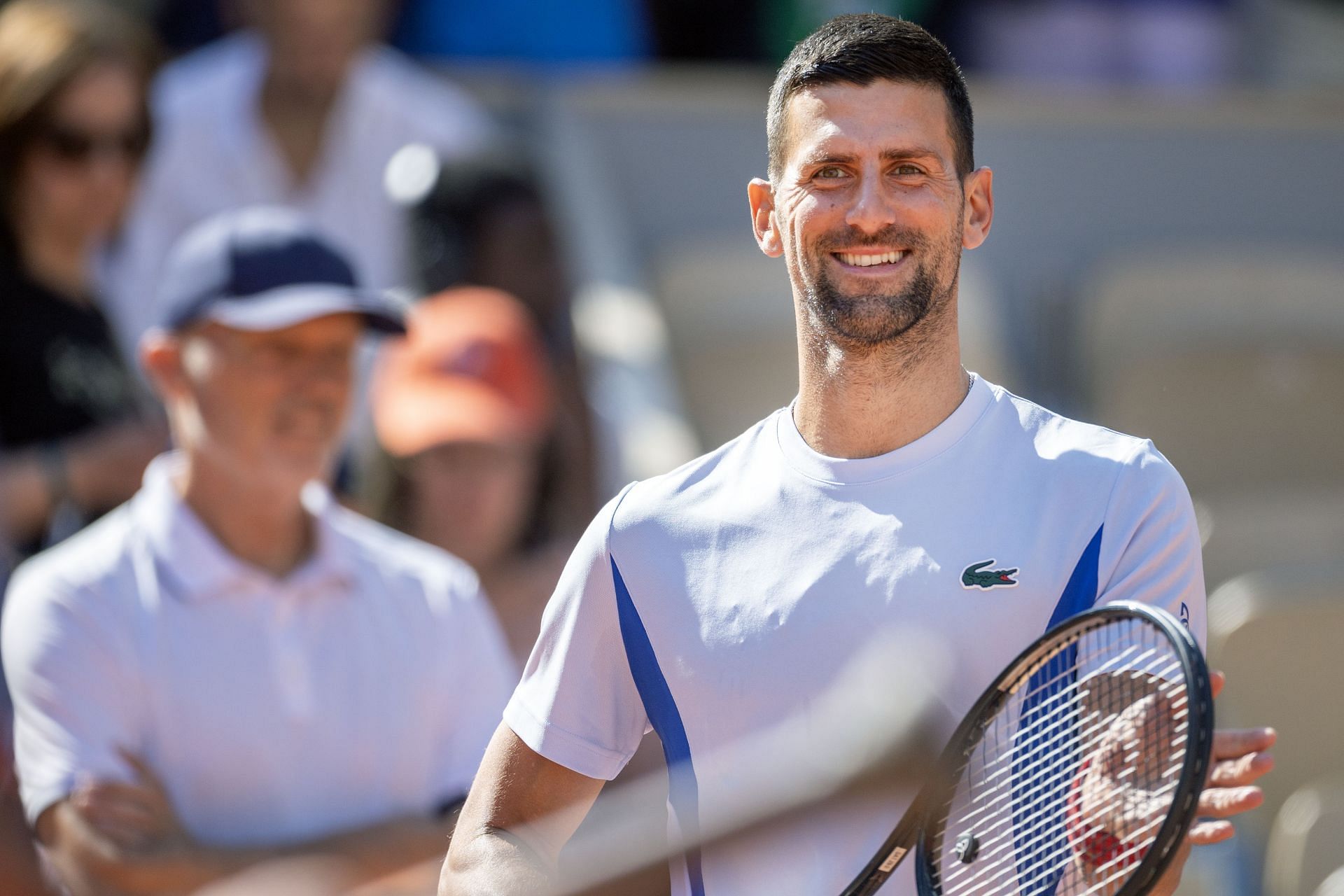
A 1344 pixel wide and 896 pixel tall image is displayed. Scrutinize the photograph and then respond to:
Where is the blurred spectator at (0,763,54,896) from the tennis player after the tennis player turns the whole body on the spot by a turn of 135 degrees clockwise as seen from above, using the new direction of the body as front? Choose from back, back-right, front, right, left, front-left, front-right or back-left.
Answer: front-left

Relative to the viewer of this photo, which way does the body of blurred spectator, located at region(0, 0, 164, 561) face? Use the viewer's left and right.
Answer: facing the viewer and to the right of the viewer

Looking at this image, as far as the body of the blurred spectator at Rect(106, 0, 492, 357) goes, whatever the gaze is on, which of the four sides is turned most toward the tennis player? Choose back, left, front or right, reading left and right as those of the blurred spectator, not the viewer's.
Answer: front

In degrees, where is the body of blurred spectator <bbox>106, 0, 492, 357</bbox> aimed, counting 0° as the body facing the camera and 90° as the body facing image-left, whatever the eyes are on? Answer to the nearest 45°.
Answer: approximately 0°

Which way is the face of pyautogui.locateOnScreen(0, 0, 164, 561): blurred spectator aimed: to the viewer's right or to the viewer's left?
to the viewer's right

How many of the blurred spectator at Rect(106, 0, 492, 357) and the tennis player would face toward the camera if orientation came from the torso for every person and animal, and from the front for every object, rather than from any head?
2

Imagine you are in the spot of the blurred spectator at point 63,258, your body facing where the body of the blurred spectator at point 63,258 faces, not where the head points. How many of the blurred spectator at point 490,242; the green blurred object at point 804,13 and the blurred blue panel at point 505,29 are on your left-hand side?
3

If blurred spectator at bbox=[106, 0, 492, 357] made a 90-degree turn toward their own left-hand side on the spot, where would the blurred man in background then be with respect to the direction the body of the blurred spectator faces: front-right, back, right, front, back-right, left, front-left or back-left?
right

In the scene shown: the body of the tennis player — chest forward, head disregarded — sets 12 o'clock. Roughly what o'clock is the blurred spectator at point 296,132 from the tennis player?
The blurred spectator is roughly at 5 o'clock from the tennis player.

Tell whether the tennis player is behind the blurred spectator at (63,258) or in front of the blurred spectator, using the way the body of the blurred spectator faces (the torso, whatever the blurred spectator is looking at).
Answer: in front

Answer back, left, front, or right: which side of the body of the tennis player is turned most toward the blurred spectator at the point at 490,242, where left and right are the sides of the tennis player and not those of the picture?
back

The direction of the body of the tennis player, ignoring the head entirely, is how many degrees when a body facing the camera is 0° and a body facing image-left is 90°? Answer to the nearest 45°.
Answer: approximately 0°

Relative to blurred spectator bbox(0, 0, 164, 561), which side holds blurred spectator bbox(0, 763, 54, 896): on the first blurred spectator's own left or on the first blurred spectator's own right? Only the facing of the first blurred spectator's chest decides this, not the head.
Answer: on the first blurred spectator's own right

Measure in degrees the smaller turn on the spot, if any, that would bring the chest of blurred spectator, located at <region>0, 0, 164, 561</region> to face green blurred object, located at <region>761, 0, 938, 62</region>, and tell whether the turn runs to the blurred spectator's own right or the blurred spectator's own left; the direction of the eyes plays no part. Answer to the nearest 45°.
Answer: approximately 90° to the blurred spectator's own left

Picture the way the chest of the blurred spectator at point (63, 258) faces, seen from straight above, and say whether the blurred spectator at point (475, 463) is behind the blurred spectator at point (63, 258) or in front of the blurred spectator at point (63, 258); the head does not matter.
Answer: in front
